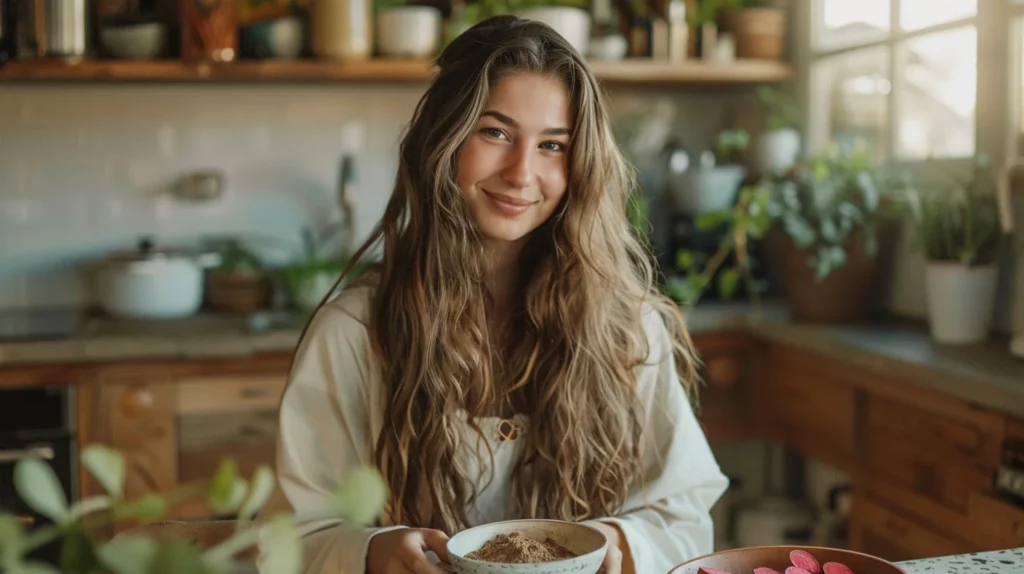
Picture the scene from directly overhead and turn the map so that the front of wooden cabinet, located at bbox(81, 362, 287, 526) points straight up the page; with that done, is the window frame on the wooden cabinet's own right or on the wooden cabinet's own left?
on the wooden cabinet's own left

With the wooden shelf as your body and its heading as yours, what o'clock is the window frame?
The window frame is roughly at 10 o'clock from the wooden shelf.

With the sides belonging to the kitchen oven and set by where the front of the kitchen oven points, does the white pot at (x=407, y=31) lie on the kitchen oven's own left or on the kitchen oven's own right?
on the kitchen oven's own left

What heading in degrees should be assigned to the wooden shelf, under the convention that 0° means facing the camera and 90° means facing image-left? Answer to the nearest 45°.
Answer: approximately 0°

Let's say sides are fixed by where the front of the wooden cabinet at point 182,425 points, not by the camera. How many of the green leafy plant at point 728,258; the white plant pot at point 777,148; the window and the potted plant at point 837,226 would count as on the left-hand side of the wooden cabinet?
4

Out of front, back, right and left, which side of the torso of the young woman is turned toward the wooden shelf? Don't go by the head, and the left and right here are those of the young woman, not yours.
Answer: back
